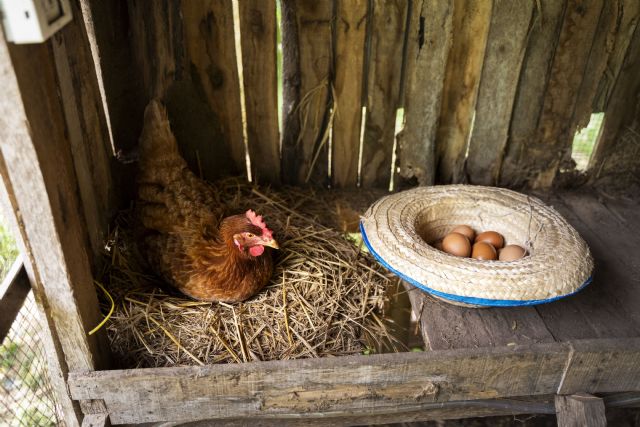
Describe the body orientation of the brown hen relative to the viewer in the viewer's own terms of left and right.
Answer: facing the viewer and to the right of the viewer

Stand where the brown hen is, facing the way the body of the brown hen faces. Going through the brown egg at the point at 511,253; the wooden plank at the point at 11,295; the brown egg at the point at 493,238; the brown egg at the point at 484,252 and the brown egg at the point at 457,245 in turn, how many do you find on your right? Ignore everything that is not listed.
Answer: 1

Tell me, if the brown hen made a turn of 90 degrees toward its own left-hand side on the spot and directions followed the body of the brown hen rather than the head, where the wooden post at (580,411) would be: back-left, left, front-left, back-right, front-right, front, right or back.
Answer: right

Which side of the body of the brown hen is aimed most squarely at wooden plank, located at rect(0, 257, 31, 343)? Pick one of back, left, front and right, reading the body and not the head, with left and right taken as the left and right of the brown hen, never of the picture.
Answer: right

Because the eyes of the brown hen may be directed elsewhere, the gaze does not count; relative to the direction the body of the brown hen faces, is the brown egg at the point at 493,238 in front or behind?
in front

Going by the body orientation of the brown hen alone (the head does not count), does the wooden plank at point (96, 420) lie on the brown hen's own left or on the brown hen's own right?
on the brown hen's own right

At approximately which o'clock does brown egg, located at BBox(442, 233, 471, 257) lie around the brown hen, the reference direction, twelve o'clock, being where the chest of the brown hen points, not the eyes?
The brown egg is roughly at 11 o'clock from the brown hen.

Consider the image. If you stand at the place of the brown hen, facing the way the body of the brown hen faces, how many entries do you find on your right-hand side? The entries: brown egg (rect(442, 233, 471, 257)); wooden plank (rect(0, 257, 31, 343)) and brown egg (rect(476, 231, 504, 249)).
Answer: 1

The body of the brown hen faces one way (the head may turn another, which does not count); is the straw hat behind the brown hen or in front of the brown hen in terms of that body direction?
in front

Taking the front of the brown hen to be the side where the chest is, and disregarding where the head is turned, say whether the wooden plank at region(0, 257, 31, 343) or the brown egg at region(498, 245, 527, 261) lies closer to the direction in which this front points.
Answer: the brown egg

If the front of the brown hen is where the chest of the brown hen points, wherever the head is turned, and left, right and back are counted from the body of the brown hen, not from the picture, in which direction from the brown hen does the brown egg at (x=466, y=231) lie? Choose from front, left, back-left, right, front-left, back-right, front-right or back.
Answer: front-left

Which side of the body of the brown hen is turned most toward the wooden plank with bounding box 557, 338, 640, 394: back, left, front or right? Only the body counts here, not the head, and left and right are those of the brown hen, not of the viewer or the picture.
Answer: front

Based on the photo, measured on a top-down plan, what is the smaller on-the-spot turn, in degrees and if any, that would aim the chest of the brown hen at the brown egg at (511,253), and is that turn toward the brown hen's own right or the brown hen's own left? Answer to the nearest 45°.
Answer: approximately 45° to the brown hen's own left
